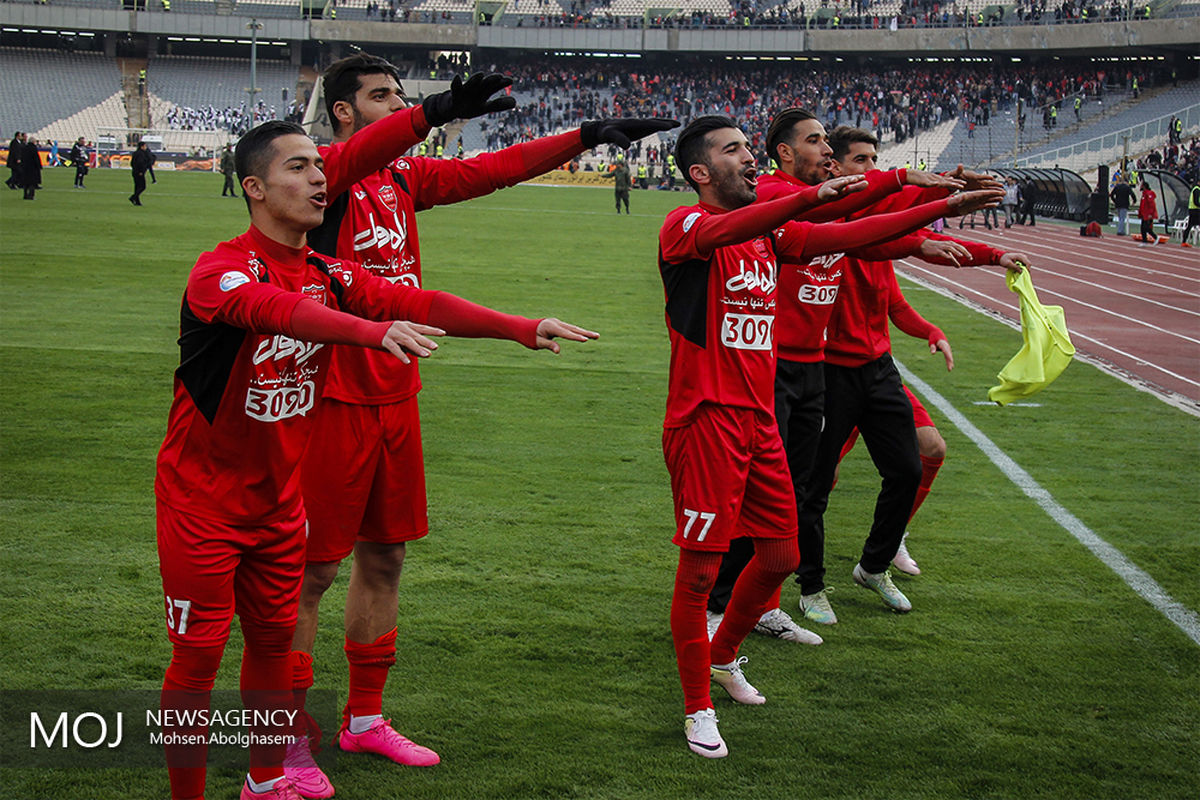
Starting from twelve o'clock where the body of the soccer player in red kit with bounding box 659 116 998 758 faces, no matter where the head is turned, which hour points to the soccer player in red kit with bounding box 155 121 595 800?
the soccer player in red kit with bounding box 155 121 595 800 is roughly at 3 o'clock from the soccer player in red kit with bounding box 659 116 998 758.

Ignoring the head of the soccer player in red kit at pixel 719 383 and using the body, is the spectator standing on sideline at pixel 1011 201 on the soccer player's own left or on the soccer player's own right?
on the soccer player's own left

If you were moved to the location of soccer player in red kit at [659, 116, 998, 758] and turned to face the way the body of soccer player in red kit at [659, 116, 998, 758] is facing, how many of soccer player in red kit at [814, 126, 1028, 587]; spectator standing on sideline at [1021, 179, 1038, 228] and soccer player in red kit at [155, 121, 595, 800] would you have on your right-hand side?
1

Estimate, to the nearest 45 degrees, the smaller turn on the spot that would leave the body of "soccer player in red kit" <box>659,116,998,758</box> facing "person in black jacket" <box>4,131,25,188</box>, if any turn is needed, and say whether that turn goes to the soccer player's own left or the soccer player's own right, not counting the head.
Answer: approximately 180°

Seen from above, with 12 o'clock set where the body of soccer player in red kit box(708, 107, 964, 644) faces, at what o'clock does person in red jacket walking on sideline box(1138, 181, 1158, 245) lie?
The person in red jacket walking on sideline is roughly at 8 o'clock from the soccer player in red kit.

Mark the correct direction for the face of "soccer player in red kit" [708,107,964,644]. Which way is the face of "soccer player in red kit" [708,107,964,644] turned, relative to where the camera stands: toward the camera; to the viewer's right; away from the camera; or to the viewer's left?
to the viewer's right
